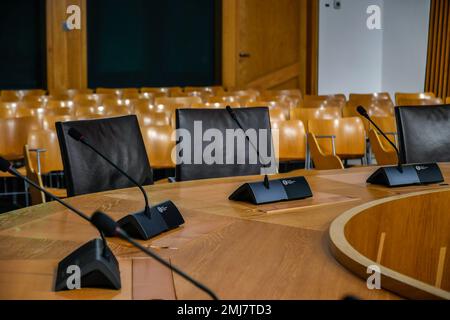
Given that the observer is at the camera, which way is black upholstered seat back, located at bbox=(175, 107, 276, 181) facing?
facing the viewer

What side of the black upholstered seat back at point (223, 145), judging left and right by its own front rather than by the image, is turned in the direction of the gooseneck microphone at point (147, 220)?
front

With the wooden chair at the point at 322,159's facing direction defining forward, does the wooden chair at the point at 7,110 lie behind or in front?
behind

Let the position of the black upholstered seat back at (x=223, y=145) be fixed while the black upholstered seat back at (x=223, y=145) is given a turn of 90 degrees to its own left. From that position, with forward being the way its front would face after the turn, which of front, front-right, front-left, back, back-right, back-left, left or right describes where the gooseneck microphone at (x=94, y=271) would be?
right

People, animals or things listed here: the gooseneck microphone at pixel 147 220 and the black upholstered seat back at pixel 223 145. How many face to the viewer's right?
0

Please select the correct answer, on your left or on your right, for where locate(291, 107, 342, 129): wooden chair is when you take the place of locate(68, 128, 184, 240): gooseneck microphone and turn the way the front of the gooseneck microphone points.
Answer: on your right
